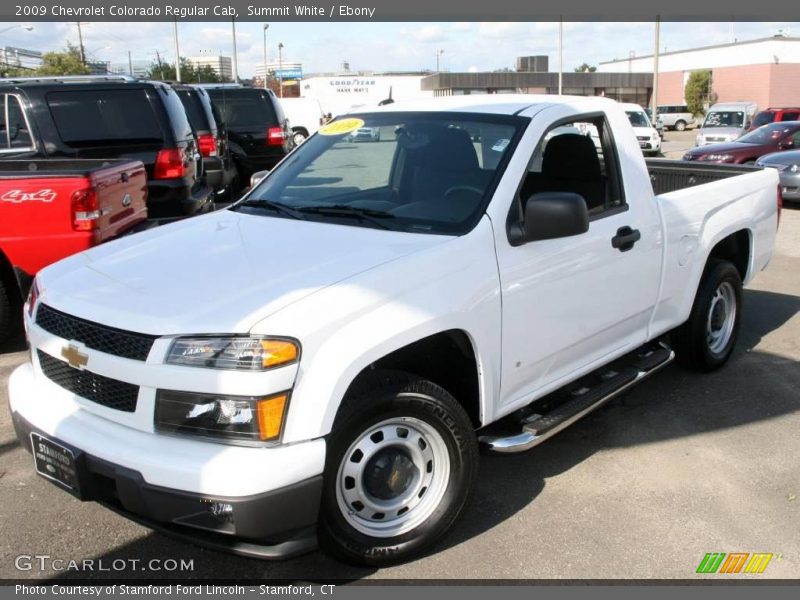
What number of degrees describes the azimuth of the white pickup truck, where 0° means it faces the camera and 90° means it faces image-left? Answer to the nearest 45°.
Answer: approximately 45°

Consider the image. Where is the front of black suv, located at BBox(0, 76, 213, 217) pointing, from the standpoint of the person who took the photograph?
facing away from the viewer and to the left of the viewer

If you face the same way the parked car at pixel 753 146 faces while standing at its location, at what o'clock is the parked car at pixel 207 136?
the parked car at pixel 207 136 is roughly at 12 o'clock from the parked car at pixel 753 146.

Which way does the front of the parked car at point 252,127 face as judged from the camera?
facing away from the viewer and to the left of the viewer

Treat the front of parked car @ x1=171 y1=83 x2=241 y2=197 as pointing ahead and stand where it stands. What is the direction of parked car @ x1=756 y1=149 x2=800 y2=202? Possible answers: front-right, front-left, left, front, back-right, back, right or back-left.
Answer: back-right

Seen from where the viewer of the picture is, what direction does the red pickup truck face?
facing away from the viewer and to the left of the viewer

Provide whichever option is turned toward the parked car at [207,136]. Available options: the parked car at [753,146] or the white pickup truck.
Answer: the parked car at [753,146]

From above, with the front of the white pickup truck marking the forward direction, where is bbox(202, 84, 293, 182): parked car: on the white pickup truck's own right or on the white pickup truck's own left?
on the white pickup truck's own right

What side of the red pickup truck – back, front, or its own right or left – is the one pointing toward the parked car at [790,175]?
right

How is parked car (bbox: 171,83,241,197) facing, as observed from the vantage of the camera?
facing away from the viewer and to the left of the viewer
